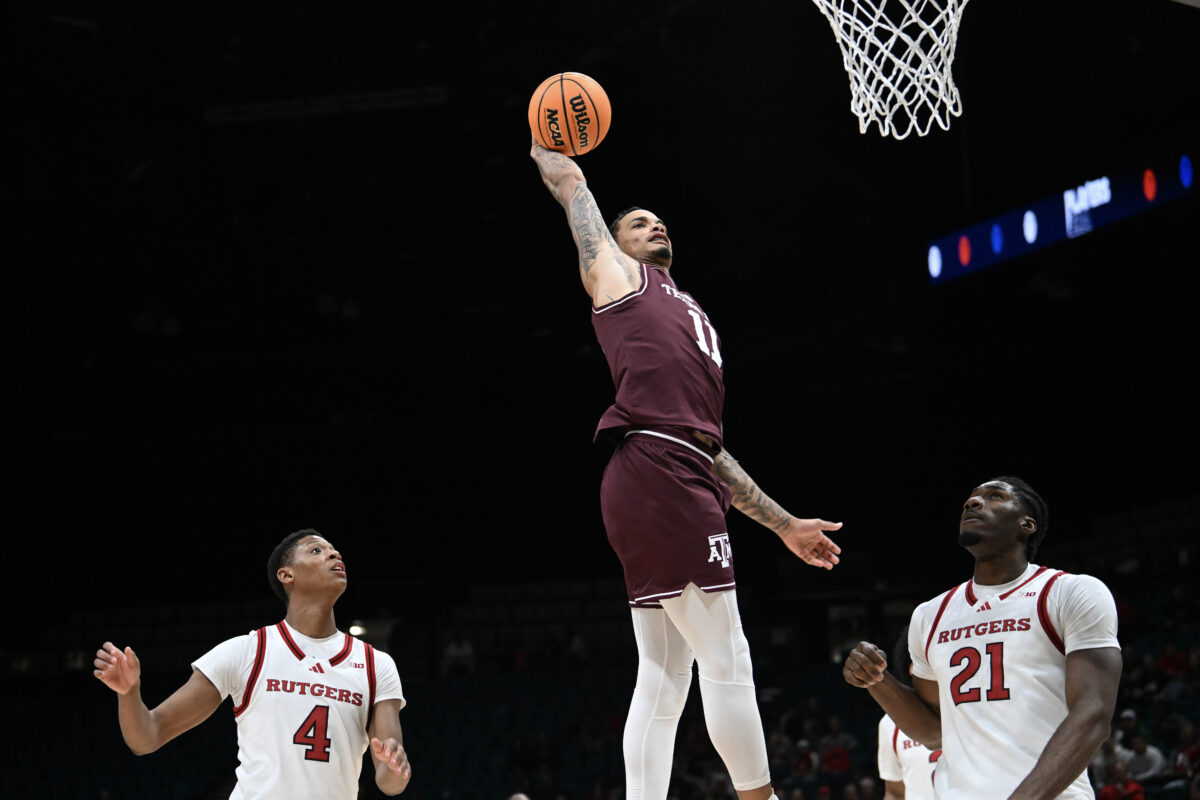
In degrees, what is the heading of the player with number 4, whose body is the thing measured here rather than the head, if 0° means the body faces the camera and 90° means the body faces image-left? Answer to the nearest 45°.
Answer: approximately 315°

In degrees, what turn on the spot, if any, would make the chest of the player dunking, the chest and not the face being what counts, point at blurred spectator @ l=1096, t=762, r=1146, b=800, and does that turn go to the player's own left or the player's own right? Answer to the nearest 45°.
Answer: approximately 90° to the player's own left

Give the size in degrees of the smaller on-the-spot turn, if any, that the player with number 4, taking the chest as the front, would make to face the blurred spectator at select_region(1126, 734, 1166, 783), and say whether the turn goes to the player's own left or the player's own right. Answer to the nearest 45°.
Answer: approximately 90° to the player's own left

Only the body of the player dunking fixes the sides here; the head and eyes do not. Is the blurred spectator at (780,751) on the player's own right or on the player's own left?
on the player's own left

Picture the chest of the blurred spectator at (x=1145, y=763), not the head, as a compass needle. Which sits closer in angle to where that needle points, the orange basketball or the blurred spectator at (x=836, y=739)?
the orange basketball

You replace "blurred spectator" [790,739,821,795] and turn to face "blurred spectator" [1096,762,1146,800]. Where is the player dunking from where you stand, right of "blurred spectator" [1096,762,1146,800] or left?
right
